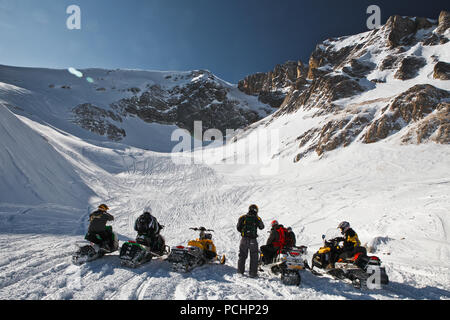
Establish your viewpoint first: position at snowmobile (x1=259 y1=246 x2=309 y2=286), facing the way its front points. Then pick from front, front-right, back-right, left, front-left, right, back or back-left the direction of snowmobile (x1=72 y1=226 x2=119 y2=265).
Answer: front-left

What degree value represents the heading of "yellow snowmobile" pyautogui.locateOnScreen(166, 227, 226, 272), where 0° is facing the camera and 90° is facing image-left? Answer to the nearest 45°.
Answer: approximately 225°

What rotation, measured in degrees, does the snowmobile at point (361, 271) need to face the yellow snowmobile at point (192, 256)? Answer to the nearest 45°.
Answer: approximately 45° to its left

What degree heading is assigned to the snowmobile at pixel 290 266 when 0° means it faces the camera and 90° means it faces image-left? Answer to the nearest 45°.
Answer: approximately 135°

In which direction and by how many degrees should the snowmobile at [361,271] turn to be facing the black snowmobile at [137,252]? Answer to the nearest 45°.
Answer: approximately 45° to its left

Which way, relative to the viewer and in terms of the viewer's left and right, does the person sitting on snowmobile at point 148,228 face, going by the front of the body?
facing away from the viewer and to the right of the viewer

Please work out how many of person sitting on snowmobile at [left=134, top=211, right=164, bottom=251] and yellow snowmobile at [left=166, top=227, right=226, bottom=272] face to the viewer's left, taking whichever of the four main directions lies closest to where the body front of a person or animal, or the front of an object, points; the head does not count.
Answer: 0

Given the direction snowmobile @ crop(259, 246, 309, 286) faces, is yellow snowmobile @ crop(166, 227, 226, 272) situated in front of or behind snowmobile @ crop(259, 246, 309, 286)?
in front

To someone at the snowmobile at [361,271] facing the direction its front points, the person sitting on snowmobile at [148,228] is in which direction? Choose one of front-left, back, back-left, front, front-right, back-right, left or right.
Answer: front-left

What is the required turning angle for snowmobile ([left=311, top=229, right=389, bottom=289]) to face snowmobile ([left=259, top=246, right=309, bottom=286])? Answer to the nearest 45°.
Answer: approximately 45° to its left

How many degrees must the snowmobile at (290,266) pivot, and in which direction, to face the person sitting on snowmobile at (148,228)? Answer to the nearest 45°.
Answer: approximately 45° to its left

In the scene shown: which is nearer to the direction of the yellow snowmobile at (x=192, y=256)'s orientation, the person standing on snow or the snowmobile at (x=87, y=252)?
the person standing on snow

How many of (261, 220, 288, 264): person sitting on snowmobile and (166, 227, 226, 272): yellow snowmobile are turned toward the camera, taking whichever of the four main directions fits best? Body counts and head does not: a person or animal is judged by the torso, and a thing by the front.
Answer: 0

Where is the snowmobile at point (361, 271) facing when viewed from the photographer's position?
facing away from the viewer and to the left of the viewer

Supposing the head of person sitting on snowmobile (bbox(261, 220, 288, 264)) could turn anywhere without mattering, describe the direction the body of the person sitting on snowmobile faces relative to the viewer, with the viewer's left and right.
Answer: facing away from the viewer and to the left of the viewer
